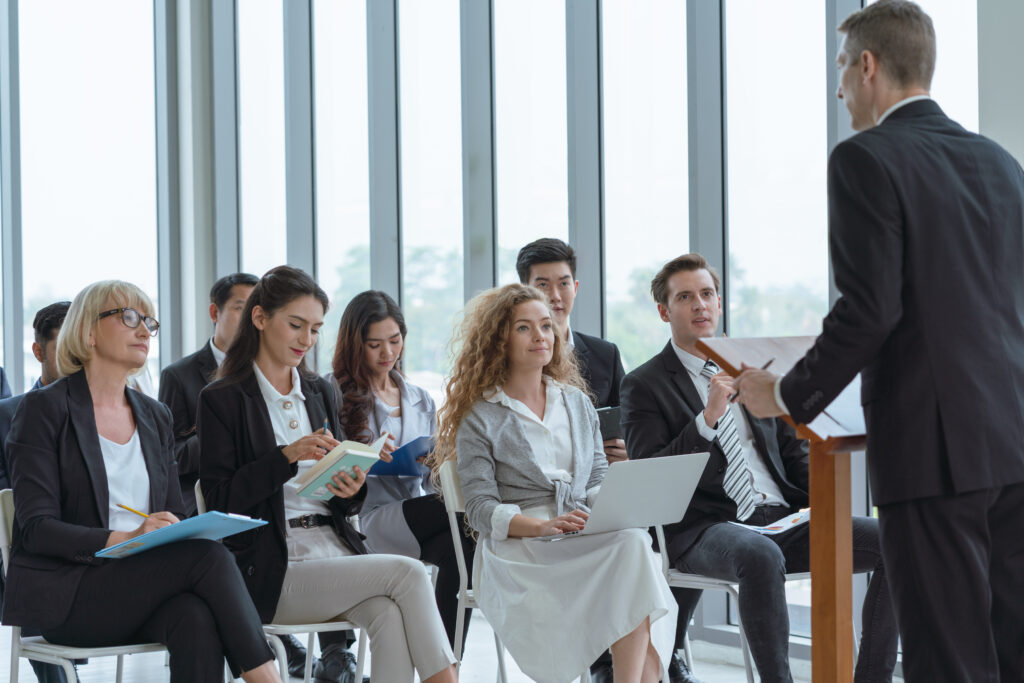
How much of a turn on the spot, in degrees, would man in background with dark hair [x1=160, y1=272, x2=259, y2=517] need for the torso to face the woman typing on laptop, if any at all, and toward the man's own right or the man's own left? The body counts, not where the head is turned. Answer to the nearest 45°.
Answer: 0° — they already face them

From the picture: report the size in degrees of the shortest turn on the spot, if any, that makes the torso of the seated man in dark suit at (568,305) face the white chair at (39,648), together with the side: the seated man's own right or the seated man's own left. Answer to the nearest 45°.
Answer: approximately 90° to the seated man's own right

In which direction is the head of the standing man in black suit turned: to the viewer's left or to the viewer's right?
to the viewer's left

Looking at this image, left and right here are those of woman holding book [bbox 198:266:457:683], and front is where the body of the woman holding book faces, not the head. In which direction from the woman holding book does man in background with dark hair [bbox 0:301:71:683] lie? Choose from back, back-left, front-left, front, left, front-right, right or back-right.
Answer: back

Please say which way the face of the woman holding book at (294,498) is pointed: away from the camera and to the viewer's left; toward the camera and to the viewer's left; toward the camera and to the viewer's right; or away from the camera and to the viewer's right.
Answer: toward the camera and to the viewer's right

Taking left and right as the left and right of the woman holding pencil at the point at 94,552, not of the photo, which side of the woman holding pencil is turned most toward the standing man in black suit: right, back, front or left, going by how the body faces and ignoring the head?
front

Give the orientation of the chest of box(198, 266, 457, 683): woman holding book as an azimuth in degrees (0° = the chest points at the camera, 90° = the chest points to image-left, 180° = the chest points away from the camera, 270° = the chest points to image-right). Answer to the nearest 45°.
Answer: approximately 315°

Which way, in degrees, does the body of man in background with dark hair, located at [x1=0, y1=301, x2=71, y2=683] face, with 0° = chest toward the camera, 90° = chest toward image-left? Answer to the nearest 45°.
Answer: approximately 315°

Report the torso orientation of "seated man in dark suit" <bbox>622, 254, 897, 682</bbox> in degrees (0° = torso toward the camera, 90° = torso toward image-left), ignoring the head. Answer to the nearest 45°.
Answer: approximately 315°

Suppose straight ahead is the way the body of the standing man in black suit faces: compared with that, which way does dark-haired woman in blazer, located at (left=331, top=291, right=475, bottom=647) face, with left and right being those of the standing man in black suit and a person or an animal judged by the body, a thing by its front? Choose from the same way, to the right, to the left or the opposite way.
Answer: the opposite way

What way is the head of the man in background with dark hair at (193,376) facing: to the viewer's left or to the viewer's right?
to the viewer's right
